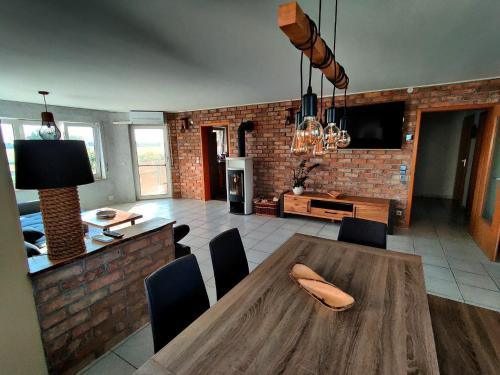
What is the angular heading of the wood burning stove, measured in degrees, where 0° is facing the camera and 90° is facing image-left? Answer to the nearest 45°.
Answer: approximately 45°

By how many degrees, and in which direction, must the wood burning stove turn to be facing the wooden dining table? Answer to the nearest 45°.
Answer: approximately 45° to its left

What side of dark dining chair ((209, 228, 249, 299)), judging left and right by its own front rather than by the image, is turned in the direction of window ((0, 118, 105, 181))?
back

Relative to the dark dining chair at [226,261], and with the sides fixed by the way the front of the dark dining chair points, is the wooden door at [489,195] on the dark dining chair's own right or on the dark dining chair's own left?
on the dark dining chair's own left

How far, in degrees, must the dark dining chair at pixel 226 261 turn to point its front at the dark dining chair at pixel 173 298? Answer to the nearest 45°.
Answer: approximately 90° to its right

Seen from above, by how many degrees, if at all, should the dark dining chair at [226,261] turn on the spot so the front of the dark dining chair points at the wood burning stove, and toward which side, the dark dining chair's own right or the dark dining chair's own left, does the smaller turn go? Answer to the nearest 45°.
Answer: approximately 135° to the dark dining chair's own left

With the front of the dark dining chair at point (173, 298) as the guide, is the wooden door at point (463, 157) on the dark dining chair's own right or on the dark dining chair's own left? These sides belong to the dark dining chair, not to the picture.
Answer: on the dark dining chair's own left

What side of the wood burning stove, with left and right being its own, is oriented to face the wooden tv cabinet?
left
